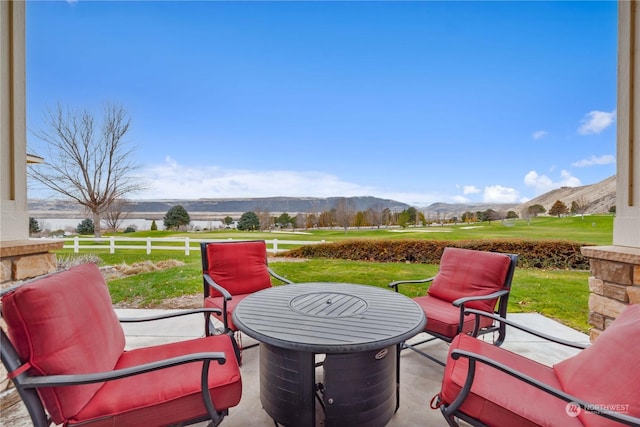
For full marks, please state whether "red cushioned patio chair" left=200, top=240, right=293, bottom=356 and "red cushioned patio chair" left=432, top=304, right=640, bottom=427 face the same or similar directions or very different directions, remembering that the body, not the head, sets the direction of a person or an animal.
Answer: very different directions

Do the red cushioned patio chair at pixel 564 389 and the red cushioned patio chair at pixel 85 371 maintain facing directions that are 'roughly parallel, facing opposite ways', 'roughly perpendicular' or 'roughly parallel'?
roughly perpendicular

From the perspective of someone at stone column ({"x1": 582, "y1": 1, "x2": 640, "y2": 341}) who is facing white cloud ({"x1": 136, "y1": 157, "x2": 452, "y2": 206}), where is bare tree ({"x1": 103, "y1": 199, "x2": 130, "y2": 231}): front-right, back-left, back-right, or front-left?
front-left

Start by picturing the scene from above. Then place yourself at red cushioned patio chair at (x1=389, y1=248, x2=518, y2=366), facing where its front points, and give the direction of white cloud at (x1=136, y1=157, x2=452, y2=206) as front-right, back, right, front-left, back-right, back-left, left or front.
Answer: right

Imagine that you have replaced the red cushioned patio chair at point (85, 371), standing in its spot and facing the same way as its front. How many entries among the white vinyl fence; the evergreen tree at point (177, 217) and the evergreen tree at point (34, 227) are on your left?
3

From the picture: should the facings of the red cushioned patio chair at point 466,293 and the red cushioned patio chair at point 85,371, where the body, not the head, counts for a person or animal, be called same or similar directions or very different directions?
very different directions

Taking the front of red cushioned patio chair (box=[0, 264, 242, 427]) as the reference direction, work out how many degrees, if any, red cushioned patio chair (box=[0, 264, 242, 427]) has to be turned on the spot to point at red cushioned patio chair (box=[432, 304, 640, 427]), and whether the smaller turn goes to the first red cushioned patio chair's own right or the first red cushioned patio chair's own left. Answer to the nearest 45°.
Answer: approximately 45° to the first red cushioned patio chair's own right

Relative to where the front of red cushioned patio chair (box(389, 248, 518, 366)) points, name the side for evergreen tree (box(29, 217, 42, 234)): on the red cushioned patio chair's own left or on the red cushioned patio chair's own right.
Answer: on the red cushioned patio chair's own right

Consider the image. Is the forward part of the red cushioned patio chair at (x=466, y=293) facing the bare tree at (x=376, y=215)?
no

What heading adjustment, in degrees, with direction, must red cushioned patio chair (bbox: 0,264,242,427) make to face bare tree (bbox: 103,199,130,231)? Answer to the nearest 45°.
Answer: approximately 90° to its left

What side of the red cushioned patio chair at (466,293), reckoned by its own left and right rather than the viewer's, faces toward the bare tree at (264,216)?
right

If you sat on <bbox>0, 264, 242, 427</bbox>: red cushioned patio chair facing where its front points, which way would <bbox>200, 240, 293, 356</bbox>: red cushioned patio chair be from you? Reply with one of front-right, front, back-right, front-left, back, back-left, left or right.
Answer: front-left

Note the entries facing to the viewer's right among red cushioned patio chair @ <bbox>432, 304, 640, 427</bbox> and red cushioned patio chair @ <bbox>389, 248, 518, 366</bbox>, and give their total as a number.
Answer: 0

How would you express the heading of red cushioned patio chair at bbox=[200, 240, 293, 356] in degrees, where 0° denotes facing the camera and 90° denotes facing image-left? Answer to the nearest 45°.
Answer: approximately 315°

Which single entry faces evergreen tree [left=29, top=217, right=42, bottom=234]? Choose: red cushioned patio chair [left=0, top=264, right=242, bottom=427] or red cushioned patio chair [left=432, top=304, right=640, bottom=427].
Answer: red cushioned patio chair [left=432, top=304, right=640, bottom=427]

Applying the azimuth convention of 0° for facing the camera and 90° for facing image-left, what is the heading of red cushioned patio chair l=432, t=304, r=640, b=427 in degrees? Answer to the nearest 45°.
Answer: approximately 90°

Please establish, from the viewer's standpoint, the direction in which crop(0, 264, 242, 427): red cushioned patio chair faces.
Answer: facing to the right of the viewer

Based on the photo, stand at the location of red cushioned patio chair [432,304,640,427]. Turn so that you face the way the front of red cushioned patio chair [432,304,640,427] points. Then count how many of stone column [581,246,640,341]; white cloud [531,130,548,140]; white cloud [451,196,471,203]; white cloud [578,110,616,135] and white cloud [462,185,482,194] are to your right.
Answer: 5

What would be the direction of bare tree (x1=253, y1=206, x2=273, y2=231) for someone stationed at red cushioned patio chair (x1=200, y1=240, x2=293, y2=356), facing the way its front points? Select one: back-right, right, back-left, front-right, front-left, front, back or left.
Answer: back-left

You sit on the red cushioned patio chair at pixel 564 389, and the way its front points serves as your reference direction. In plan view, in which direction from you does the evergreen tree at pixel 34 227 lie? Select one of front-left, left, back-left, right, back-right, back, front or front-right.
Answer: front

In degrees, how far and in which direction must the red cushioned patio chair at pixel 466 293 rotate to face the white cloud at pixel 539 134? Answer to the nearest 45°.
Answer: approximately 135° to its right
